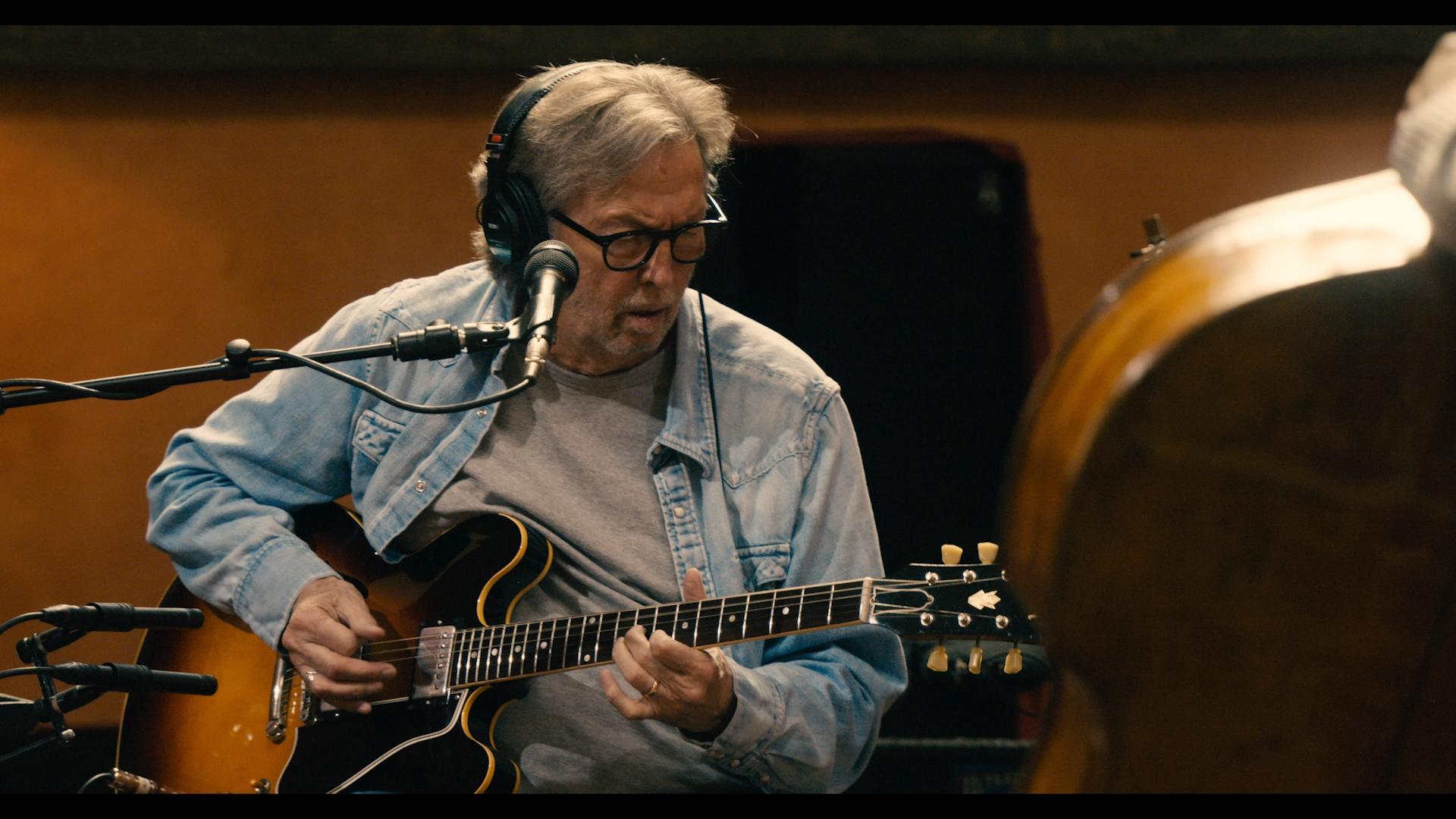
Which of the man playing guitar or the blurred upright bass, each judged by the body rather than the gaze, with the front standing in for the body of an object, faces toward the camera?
the man playing guitar

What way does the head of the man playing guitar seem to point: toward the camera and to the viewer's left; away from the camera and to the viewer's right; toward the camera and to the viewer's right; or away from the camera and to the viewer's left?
toward the camera and to the viewer's right

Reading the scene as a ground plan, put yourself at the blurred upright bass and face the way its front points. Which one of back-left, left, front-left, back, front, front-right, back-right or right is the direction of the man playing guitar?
front

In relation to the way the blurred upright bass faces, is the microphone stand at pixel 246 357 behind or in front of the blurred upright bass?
in front

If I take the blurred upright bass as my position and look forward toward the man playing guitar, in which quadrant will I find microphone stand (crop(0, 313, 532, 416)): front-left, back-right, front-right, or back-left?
front-left

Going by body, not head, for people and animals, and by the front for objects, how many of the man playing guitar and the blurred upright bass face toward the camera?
1

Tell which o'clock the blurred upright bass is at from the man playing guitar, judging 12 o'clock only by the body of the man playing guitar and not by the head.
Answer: The blurred upright bass is roughly at 12 o'clock from the man playing guitar.

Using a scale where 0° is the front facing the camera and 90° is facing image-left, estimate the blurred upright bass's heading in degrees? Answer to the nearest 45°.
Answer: approximately 135°

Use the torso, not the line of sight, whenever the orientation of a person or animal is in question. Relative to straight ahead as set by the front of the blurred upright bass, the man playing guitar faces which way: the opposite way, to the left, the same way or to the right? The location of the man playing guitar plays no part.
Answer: the opposite way

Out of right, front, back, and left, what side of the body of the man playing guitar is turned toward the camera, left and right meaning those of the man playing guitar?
front
